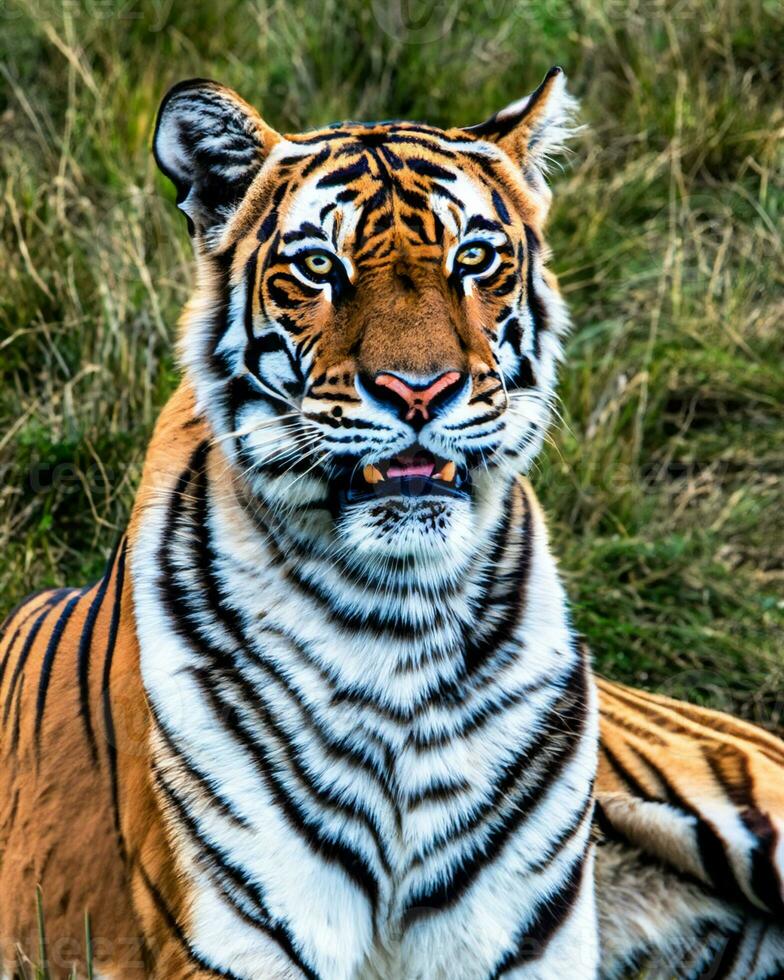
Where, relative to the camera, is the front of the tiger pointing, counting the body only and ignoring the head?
toward the camera
